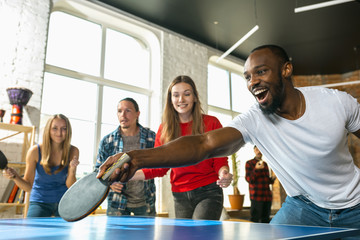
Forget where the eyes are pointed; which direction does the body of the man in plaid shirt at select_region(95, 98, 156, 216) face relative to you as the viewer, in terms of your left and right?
facing the viewer

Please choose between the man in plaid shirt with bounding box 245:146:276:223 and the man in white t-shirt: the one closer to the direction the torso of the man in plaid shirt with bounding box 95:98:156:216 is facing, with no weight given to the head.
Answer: the man in white t-shirt

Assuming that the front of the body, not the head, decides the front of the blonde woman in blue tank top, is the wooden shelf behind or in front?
behind

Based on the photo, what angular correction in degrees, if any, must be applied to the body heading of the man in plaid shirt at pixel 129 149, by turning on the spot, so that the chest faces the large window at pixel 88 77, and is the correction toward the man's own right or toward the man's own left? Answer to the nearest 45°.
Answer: approximately 180°

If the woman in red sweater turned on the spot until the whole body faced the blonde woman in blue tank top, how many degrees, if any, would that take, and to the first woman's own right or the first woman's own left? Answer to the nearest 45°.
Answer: approximately 135° to the first woman's own right

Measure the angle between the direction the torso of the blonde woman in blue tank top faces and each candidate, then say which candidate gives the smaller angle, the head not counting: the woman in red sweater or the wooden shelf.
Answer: the woman in red sweater

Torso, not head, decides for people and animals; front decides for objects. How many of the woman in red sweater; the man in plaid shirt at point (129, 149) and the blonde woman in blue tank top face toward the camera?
3

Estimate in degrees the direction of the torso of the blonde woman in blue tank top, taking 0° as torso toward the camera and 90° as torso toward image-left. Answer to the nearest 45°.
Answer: approximately 0°

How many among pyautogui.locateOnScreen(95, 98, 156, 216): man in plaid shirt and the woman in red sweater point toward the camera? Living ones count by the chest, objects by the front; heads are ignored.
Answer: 2

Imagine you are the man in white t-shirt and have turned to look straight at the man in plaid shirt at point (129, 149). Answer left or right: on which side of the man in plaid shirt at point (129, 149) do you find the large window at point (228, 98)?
right

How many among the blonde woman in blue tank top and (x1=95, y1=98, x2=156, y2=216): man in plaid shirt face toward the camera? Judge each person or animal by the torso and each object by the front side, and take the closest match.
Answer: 2

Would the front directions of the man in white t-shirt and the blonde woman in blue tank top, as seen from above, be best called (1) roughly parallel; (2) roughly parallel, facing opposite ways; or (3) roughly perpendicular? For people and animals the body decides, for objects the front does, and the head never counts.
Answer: roughly perpendicular

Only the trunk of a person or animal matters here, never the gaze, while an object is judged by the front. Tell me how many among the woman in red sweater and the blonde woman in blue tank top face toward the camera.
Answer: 2

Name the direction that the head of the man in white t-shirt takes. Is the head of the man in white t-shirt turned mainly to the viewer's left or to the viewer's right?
to the viewer's left

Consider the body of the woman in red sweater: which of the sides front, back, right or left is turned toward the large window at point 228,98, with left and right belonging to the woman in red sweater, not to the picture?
back

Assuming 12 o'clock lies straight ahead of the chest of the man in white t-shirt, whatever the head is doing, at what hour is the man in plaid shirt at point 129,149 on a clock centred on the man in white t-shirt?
The man in plaid shirt is roughly at 3 o'clock from the man in white t-shirt.

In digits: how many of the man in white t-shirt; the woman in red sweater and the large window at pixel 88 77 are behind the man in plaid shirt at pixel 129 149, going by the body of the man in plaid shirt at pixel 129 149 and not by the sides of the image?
1
